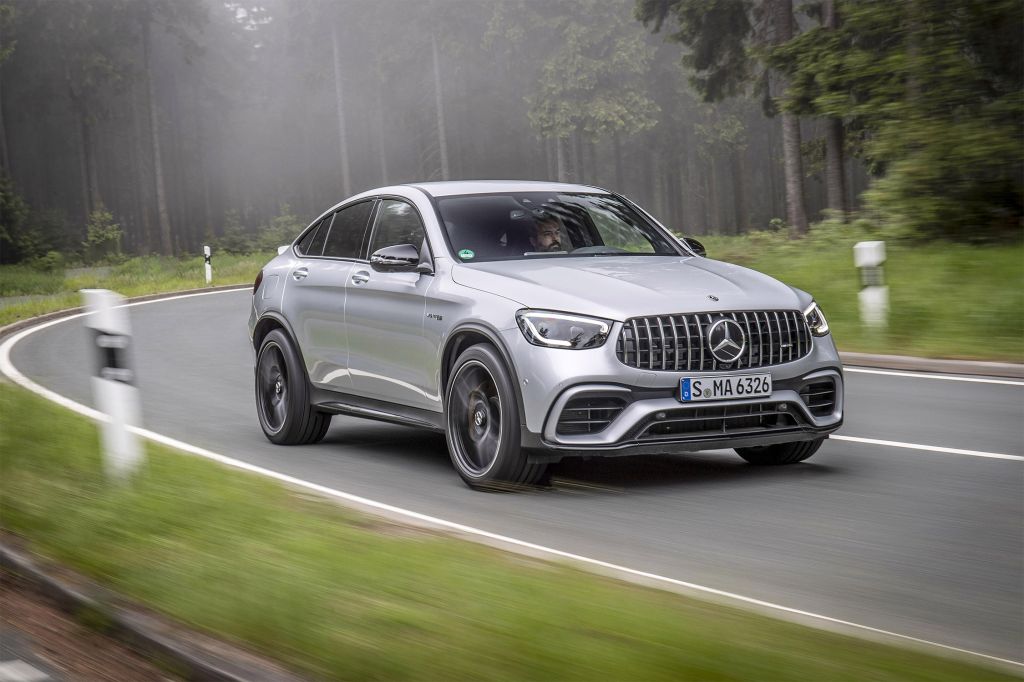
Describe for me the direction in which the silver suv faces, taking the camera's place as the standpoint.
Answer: facing the viewer and to the right of the viewer

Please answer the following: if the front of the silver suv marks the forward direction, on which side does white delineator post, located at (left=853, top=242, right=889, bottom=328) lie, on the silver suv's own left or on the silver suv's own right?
on the silver suv's own left

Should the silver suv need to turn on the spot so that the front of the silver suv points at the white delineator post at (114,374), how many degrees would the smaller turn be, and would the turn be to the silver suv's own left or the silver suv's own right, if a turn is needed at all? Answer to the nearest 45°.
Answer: approximately 90° to the silver suv's own right

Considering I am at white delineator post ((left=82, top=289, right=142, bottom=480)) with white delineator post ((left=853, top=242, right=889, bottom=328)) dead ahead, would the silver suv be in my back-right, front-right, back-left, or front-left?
front-right

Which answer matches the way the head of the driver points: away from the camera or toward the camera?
toward the camera

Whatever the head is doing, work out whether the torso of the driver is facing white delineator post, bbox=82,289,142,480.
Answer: no

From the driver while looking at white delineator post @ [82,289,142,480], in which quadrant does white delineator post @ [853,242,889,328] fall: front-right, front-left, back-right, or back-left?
back-right
